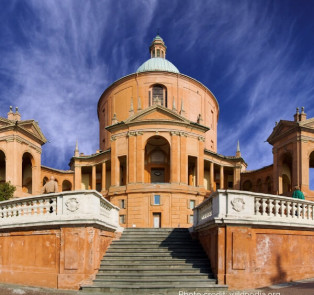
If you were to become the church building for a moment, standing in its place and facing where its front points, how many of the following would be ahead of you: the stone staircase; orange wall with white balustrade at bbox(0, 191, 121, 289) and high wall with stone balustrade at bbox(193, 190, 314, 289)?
3

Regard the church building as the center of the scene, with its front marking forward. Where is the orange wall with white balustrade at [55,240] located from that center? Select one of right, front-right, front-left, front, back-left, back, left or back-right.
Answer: front

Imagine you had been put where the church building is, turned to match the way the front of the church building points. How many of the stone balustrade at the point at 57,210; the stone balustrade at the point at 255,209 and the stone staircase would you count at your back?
0

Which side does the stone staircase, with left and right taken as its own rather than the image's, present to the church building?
back

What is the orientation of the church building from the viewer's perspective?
toward the camera

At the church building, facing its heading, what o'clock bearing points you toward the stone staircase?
The stone staircase is roughly at 12 o'clock from the church building.

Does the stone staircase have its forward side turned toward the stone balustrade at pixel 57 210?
no

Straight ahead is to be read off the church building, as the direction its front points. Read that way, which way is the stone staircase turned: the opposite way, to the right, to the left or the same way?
the same way

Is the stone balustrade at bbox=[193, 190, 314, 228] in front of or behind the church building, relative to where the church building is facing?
in front

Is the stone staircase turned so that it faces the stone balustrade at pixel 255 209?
no

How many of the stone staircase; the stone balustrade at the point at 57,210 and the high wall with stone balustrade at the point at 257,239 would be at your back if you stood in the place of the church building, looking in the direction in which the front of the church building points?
0

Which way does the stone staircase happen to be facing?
toward the camera

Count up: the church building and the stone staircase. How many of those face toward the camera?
2
